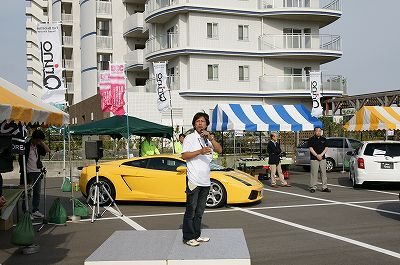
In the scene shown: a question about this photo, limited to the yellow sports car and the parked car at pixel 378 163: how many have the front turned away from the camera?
1

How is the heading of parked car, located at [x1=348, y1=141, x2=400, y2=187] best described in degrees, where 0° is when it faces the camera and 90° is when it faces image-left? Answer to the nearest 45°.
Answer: approximately 180°

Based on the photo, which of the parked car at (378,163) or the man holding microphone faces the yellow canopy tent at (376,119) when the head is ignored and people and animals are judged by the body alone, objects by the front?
the parked car

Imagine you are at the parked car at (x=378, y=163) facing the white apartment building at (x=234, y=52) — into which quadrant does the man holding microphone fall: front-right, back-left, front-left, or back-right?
back-left

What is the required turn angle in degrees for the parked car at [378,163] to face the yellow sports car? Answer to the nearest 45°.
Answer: approximately 135° to its left

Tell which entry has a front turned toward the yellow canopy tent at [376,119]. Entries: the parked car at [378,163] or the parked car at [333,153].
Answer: the parked car at [378,163]

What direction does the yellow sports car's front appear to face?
to the viewer's right

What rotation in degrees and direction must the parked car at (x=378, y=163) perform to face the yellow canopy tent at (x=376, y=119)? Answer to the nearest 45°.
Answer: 0° — it already faces it

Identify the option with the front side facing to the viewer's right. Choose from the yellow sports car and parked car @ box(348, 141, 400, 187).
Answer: the yellow sports car

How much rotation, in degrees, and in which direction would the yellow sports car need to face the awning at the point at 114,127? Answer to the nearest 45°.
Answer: approximately 90° to its left

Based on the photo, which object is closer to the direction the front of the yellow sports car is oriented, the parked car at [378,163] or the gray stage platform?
the parked car

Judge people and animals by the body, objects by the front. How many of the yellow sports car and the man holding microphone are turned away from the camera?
0

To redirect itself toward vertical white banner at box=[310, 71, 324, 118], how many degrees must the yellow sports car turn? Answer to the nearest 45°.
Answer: approximately 45° to its left
